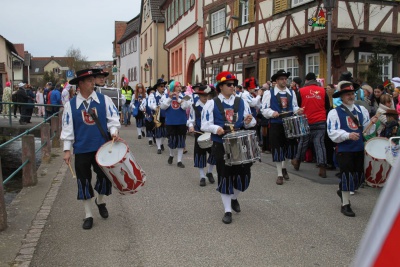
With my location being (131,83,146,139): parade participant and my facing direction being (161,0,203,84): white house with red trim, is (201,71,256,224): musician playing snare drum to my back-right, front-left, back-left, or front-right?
back-right

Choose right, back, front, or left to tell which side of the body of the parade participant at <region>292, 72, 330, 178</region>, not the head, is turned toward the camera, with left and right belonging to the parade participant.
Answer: back

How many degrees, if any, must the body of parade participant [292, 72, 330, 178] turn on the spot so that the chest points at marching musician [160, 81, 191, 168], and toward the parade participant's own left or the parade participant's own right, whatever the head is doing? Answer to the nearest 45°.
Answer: approximately 90° to the parade participant's own left

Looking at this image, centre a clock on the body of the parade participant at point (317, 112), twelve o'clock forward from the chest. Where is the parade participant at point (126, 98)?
the parade participant at point (126, 98) is roughly at 11 o'clock from the parade participant at point (317, 112).

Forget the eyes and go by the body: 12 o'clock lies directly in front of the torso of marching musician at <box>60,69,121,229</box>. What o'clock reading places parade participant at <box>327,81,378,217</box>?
The parade participant is roughly at 9 o'clock from the marching musician.

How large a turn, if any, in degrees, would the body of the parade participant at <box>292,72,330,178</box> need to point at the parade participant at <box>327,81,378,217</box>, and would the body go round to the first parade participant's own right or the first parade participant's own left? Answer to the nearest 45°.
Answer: approximately 180°

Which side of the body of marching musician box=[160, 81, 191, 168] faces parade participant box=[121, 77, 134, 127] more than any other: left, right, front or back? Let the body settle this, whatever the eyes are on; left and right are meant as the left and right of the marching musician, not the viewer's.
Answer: back

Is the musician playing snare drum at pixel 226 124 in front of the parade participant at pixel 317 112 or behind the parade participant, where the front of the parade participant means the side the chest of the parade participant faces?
behind

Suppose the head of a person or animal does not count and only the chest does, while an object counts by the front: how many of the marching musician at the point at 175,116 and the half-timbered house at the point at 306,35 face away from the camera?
0

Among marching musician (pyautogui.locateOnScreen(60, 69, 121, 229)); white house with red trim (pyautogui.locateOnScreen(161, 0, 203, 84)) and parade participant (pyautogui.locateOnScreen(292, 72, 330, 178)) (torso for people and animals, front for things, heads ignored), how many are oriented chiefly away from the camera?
1

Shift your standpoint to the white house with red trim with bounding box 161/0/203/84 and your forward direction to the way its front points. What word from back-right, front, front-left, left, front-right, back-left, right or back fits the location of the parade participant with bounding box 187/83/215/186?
front-left

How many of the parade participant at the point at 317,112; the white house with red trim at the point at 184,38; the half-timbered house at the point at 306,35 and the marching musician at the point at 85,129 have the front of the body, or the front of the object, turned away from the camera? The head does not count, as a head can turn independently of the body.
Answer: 1
